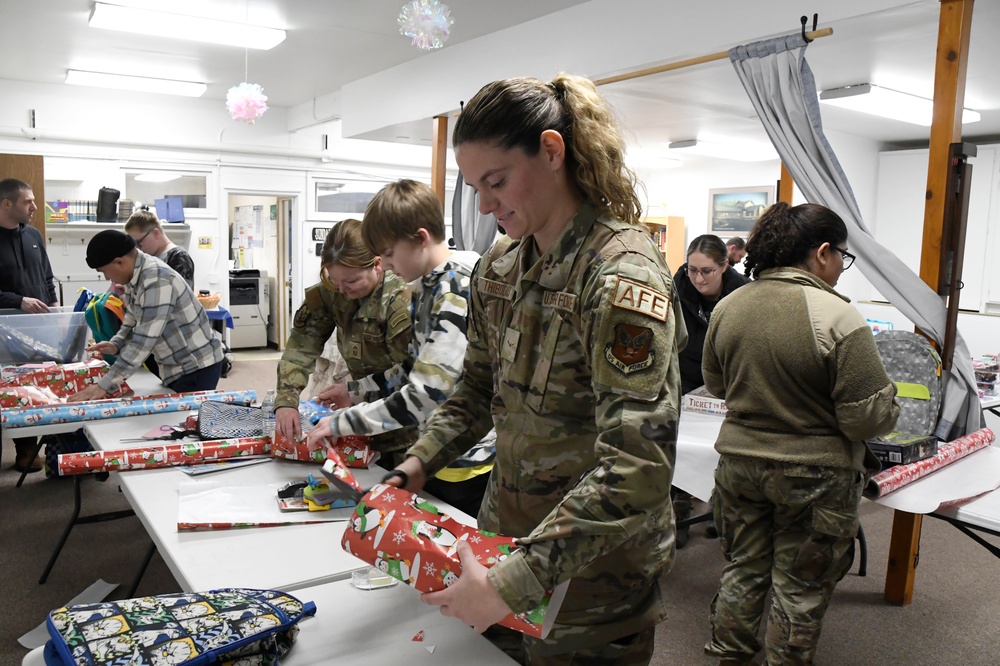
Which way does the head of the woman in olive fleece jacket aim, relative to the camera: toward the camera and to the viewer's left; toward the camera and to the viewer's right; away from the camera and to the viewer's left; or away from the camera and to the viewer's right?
away from the camera and to the viewer's right

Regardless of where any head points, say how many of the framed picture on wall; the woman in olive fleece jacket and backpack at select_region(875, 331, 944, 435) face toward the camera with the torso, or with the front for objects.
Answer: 2

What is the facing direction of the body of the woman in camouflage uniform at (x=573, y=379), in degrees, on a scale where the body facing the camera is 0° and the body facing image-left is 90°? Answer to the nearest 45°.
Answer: approximately 45°

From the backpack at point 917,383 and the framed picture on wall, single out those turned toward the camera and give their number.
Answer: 2

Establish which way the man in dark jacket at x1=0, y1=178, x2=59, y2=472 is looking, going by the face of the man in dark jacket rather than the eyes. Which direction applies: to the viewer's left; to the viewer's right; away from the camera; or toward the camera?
to the viewer's right

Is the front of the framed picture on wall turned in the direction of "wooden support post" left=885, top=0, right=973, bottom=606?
yes

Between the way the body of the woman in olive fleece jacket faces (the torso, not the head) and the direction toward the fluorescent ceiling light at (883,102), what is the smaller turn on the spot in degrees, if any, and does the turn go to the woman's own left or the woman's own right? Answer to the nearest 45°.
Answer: approximately 45° to the woman's own left

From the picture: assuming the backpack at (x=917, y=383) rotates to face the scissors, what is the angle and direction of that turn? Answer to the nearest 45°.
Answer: approximately 45° to its right

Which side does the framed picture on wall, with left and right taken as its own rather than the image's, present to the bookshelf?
right

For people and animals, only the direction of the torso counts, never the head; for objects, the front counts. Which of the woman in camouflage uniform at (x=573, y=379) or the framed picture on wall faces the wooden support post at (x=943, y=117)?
the framed picture on wall
